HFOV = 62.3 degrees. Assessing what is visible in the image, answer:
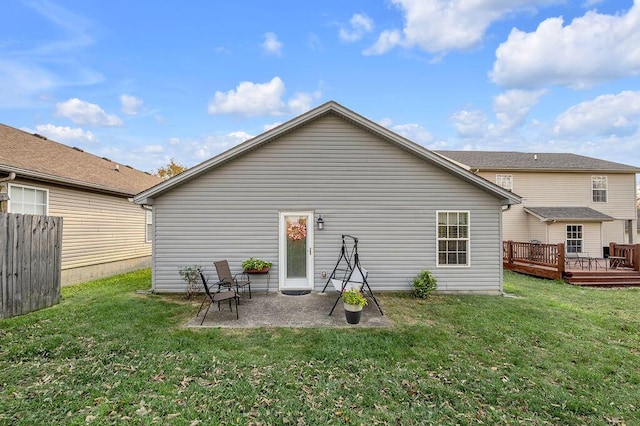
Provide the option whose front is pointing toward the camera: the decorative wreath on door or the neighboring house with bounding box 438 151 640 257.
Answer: the decorative wreath on door

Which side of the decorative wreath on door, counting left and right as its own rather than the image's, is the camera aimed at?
front

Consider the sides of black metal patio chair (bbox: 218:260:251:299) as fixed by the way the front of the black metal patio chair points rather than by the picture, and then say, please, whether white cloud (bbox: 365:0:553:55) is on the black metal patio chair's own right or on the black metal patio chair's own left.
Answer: on the black metal patio chair's own left

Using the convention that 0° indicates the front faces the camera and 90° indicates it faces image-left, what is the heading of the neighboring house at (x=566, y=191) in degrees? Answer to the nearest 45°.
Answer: approximately 180°

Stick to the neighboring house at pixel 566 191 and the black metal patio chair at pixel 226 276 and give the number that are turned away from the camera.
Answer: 1

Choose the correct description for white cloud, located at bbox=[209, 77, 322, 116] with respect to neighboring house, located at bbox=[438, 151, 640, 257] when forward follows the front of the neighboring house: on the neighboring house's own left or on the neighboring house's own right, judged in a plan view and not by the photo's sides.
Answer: on the neighboring house's own left

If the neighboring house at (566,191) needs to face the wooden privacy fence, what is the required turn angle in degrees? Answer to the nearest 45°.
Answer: approximately 135° to its left

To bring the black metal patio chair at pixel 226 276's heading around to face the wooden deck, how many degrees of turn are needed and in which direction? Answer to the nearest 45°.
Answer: approximately 45° to its left

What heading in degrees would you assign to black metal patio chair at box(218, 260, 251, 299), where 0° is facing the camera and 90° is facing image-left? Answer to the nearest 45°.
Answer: approximately 315°

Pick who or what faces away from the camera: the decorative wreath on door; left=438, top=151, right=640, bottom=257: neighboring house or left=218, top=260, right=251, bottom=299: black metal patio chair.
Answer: the neighboring house

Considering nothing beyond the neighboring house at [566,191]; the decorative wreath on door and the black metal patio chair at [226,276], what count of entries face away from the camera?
1

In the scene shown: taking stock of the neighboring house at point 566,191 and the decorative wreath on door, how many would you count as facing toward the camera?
1

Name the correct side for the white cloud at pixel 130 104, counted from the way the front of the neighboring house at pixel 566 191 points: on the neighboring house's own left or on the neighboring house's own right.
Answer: on the neighboring house's own left

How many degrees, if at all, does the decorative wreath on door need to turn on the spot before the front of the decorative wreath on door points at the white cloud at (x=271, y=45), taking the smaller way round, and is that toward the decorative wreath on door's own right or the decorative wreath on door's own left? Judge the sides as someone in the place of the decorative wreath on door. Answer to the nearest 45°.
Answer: approximately 180°
